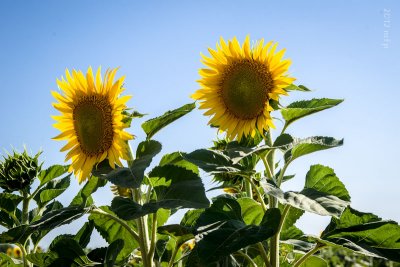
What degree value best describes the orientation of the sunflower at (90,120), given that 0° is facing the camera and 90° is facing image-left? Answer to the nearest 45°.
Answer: approximately 45°
